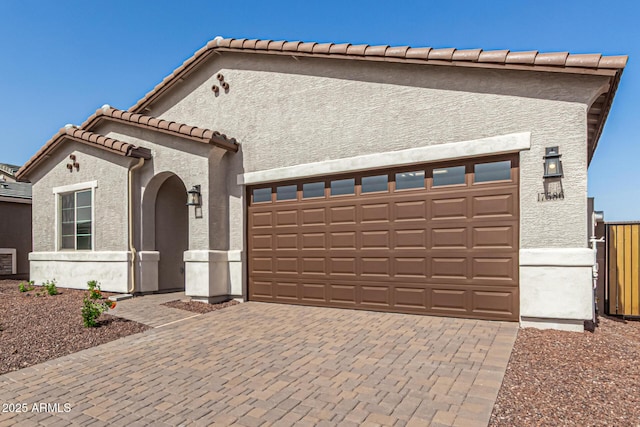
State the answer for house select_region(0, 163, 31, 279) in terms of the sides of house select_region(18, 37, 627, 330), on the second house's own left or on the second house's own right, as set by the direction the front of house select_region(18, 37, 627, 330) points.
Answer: on the second house's own right

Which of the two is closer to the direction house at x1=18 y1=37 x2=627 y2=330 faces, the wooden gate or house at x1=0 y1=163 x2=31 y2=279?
the house

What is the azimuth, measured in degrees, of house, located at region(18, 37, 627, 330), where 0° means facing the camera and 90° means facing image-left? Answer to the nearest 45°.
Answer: approximately 45°

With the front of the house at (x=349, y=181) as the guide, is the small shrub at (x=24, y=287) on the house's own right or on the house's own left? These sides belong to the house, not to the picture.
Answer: on the house's own right

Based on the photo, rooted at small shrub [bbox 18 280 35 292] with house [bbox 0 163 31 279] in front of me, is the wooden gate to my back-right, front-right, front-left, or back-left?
back-right

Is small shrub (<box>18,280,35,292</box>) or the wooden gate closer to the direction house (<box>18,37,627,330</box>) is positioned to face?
the small shrub
